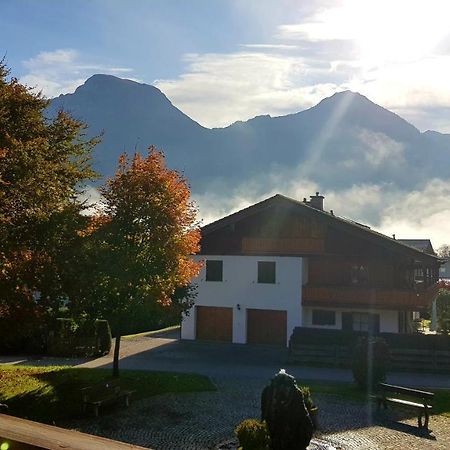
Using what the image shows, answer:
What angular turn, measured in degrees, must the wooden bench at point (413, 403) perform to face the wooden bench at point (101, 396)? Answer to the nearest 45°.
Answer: approximately 45° to its right

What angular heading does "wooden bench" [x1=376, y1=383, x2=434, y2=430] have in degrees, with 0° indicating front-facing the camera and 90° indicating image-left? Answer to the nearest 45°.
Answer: approximately 45°

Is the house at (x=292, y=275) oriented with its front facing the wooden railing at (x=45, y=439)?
yes

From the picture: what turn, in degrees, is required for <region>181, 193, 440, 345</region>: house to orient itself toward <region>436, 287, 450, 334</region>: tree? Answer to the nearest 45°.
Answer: approximately 135° to its left

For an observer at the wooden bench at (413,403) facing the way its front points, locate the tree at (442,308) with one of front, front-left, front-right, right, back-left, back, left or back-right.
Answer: back-right

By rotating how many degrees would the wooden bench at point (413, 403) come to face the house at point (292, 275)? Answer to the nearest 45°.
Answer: approximately 135° to its right

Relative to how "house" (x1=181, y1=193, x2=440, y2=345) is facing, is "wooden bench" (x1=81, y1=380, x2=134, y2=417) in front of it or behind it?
in front

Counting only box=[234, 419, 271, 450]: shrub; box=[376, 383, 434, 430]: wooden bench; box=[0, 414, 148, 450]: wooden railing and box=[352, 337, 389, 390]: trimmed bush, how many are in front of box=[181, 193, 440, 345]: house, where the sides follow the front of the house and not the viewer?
4

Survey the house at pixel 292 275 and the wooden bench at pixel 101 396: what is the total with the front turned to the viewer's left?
0

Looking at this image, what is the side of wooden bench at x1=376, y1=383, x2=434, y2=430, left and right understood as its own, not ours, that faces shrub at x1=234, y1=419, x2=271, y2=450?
front

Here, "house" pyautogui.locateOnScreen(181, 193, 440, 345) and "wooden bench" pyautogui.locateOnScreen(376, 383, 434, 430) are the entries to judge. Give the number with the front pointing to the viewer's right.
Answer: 0

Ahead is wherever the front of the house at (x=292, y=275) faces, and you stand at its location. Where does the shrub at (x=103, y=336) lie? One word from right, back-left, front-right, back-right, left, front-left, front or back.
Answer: front-right
